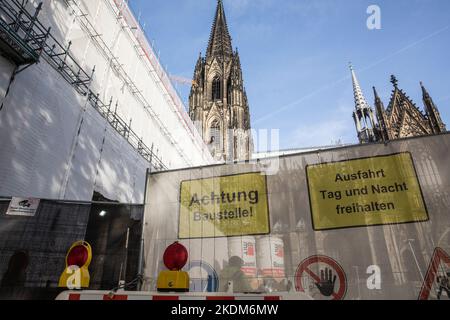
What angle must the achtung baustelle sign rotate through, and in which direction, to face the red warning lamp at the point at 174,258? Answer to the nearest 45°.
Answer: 0° — it already faces it

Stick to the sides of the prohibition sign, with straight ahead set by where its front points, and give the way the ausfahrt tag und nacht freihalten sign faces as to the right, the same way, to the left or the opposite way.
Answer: the same way

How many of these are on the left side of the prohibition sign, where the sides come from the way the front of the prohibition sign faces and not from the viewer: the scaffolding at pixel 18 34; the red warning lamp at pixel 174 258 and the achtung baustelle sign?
0

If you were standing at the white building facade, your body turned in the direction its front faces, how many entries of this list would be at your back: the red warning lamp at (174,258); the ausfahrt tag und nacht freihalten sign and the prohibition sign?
0

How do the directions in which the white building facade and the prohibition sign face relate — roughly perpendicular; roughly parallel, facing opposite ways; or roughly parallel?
roughly perpendicular

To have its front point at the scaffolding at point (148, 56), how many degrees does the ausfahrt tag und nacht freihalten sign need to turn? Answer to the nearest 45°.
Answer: approximately 135° to its right

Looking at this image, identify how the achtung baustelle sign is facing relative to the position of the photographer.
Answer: facing the viewer

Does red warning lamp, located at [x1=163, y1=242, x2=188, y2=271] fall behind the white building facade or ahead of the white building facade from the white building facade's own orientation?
ahead

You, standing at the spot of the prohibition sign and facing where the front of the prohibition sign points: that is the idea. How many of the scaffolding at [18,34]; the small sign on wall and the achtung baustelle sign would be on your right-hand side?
3

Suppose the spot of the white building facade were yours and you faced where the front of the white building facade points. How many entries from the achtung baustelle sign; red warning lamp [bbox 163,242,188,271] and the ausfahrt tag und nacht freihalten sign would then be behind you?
0

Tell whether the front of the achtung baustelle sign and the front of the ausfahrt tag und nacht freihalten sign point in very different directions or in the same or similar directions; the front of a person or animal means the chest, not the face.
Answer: same or similar directions

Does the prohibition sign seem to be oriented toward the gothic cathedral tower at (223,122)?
no

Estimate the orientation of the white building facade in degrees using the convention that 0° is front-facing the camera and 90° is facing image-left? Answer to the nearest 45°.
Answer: approximately 315°

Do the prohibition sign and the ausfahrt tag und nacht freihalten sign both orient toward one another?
no

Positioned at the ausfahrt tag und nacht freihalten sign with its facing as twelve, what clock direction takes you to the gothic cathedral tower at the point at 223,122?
The gothic cathedral tower is roughly at 5 o'clock from the ausfahrt tag und nacht freihalten sign.

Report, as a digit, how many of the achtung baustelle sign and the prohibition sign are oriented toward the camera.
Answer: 2

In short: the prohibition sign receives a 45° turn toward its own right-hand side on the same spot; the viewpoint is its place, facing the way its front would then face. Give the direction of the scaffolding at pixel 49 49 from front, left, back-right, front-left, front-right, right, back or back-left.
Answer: front-right

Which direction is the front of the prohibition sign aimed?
toward the camera

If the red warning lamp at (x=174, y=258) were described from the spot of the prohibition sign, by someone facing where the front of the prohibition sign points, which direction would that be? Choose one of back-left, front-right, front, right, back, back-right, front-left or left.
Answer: front-right
